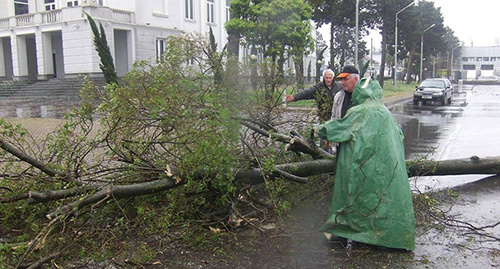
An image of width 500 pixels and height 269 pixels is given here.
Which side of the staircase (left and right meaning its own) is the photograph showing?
front

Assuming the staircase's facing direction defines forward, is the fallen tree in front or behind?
in front

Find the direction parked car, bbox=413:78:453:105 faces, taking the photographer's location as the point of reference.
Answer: facing the viewer and to the left of the viewer

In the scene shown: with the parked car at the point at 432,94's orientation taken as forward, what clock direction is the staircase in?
The staircase is roughly at 1 o'clock from the parked car.

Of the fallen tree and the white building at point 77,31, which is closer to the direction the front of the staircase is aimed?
the fallen tree

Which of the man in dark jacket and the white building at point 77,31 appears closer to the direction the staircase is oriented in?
the man in dark jacket

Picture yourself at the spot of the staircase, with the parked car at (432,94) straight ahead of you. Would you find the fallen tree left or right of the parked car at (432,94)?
right
